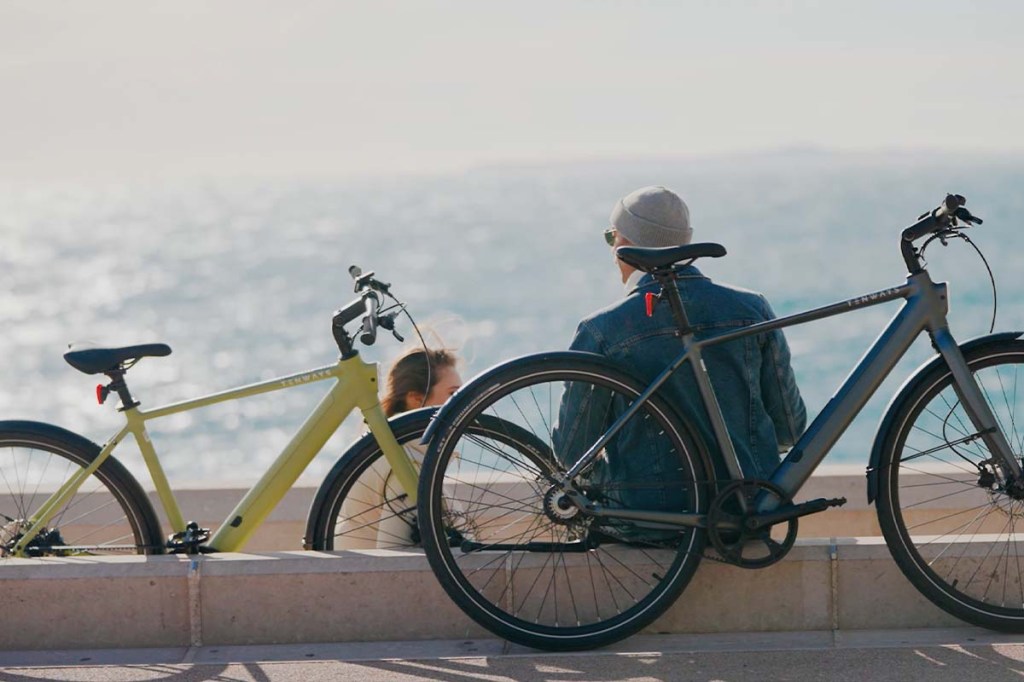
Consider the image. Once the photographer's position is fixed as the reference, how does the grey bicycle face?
facing to the right of the viewer

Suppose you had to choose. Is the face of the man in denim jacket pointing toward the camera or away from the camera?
away from the camera

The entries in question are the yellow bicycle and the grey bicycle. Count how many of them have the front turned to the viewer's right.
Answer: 2

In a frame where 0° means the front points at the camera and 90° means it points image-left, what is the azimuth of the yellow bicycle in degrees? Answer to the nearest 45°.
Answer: approximately 270°

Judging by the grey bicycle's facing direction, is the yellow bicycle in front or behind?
behind

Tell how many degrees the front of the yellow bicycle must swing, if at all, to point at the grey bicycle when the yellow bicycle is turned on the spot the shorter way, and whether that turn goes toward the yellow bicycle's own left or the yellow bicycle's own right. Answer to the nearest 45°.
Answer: approximately 45° to the yellow bicycle's own right

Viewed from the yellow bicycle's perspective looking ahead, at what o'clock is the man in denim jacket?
The man in denim jacket is roughly at 1 o'clock from the yellow bicycle.
